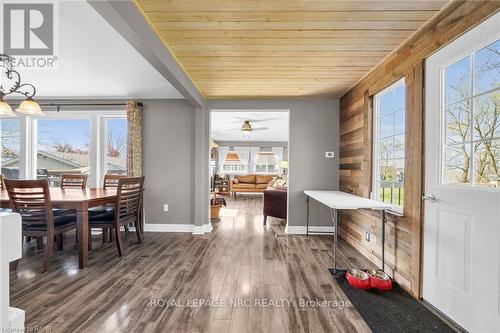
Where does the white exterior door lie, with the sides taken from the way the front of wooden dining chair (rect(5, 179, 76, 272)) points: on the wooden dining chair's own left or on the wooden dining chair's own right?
on the wooden dining chair's own right

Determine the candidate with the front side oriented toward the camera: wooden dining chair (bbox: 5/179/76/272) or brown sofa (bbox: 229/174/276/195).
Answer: the brown sofa

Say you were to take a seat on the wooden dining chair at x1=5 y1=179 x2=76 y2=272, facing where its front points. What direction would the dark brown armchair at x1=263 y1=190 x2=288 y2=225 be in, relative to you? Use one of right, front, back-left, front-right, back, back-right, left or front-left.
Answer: front-right

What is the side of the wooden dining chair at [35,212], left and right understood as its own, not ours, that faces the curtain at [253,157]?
front

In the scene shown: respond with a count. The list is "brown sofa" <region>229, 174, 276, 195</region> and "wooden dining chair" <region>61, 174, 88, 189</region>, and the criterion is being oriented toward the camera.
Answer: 2

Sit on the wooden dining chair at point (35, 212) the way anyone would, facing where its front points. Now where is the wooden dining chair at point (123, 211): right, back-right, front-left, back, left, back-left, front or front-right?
front-right

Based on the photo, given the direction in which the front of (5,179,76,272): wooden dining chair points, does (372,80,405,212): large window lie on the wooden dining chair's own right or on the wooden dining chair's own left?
on the wooden dining chair's own right

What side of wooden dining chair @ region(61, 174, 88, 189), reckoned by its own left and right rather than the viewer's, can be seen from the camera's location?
front

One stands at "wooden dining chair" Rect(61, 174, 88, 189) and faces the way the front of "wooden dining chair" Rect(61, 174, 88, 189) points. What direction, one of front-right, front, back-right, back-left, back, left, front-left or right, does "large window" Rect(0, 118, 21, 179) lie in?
back-right

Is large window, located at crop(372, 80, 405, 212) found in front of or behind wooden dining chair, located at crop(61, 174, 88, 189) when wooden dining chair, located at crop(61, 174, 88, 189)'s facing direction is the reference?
in front

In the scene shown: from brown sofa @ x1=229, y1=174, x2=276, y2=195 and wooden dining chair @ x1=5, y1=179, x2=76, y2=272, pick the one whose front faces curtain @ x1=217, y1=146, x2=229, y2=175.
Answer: the wooden dining chair

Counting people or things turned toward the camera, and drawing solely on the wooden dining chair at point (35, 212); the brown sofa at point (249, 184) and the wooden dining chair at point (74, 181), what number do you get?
2

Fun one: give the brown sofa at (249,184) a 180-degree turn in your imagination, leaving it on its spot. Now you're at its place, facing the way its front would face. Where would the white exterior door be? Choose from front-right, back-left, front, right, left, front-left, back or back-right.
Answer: back

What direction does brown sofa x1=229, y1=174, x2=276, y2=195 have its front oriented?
toward the camera

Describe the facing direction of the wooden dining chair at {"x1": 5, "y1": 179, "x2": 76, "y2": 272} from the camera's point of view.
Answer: facing away from the viewer and to the right of the viewer

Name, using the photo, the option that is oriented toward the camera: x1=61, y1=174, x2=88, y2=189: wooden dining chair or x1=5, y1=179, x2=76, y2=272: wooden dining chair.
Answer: x1=61, y1=174, x2=88, y2=189: wooden dining chair
